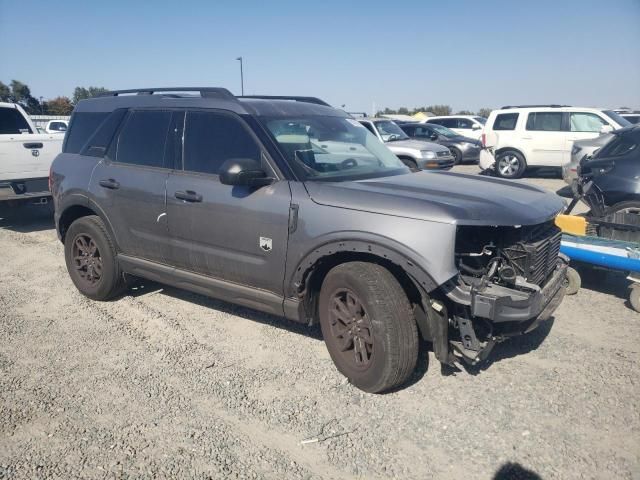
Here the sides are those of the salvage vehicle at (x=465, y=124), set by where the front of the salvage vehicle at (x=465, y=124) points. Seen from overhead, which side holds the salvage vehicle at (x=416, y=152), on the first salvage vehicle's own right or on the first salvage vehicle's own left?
on the first salvage vehicle's own right

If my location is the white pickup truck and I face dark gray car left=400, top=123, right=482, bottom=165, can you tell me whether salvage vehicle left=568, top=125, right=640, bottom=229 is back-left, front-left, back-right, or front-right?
front-right

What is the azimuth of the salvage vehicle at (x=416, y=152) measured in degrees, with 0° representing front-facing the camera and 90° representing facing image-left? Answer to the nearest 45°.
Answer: approximately 315°

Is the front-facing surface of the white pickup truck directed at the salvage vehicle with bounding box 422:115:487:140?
no

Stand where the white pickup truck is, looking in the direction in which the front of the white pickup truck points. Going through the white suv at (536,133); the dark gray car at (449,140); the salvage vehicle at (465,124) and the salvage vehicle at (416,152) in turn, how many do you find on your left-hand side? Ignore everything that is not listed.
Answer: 0

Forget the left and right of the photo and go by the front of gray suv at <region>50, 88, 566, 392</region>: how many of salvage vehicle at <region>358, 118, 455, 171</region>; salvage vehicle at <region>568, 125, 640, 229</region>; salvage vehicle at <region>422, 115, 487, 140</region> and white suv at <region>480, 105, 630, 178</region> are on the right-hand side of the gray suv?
0

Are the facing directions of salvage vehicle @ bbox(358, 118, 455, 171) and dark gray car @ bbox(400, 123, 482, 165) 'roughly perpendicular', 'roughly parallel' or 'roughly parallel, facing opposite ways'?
roughly parallel

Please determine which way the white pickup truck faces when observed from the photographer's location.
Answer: facing away from the viewer and to the left of the viewer

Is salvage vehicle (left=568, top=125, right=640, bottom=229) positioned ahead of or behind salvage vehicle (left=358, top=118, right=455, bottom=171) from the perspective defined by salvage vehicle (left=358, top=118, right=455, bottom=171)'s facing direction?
ahead

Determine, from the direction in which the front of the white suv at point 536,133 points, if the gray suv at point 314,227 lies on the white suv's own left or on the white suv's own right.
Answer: on the white suv's own right

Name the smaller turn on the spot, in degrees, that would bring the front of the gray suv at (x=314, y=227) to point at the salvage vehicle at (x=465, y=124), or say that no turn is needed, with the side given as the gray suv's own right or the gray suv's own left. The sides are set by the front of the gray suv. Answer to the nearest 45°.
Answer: approximately 135° to the gray suv's own left

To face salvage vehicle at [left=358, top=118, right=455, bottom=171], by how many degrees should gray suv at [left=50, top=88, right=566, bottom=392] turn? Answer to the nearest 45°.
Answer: approximately 135° to its left

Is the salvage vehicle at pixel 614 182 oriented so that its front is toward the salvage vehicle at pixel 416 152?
no

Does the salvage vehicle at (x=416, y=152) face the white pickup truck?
no

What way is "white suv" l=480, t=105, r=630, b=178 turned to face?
to the viewer's right
